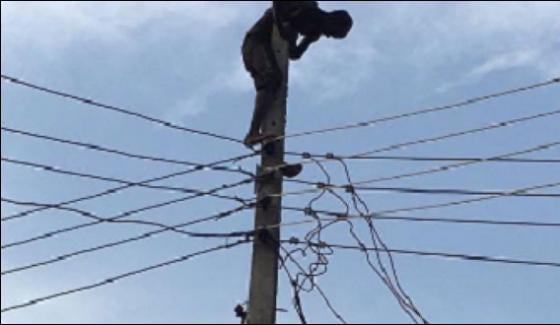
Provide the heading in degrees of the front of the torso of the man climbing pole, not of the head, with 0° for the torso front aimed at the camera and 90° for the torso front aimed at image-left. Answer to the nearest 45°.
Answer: approximately 270°
